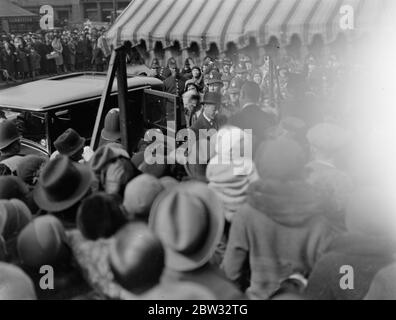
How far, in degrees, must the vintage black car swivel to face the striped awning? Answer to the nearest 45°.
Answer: approximately 90° to its left

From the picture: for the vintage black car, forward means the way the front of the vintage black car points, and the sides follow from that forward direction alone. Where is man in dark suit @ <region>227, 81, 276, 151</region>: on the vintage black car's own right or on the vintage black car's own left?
on the vintage black car's own left

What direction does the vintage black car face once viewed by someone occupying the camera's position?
facing the viewer and to the left of the viewer
